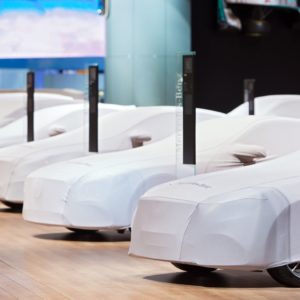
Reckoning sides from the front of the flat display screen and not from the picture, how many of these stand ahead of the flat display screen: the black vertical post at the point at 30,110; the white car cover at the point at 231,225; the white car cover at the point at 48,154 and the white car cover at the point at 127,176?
4

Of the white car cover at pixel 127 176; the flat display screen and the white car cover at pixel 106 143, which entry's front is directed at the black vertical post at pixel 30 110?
the flat display screen

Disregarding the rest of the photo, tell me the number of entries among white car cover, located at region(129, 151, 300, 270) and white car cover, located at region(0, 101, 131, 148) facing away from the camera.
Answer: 0

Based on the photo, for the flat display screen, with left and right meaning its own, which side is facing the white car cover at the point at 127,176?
front

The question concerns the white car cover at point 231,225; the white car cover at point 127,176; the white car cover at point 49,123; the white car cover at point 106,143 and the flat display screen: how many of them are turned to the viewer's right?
0

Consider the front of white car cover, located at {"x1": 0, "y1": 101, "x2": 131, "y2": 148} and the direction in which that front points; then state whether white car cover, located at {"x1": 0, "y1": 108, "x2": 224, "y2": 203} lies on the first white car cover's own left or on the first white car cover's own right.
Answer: on the first white car cover's own left

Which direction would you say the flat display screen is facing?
toward the camera

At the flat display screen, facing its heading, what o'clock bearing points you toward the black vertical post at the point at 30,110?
The black vertical post is roughly at 12 o'clock from the flat display screen.

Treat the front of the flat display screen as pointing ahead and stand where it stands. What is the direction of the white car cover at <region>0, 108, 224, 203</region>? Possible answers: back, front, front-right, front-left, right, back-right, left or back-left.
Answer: front

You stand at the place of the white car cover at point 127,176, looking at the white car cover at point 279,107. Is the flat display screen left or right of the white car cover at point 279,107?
left

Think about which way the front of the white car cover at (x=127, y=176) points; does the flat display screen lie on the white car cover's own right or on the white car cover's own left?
on the white car cover's own right

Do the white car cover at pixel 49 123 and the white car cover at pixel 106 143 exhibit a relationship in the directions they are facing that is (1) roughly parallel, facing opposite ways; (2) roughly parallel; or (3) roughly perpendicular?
roughly parallel

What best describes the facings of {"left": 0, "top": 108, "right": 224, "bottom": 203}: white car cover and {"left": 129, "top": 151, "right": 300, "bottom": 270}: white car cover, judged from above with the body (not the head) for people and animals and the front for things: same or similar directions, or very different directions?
same or similar directions

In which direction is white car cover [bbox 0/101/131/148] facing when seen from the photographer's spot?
facing the viewer and to the left of the viewer
